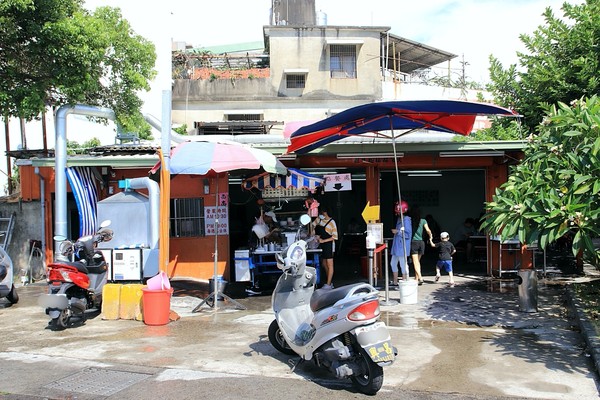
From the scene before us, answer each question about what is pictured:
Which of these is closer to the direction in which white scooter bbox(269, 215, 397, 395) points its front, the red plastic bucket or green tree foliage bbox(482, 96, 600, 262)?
the red plastic bucket

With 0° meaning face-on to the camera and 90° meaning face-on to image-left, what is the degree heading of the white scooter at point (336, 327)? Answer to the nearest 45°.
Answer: approximately 135°

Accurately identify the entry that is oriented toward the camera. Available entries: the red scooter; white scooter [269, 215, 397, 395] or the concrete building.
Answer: the concrete building

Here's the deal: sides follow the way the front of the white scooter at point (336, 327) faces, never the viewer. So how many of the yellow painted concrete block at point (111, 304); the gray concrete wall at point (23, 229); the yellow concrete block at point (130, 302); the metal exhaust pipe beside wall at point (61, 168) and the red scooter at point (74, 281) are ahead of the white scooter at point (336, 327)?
5

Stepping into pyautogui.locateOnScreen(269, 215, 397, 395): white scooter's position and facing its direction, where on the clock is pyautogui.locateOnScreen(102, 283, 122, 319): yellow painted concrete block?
The yellow painted concrete block is roughly at 12 o'clock from the white scooter.

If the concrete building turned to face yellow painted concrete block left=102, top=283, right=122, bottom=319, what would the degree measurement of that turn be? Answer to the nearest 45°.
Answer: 0° — it already faces it

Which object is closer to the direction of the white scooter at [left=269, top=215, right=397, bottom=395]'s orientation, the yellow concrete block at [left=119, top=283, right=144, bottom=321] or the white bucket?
the yellow concrete block

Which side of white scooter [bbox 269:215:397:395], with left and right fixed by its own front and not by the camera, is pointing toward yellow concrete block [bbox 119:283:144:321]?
front

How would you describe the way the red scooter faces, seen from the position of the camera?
facing away from the viewer and to the right of the viewer

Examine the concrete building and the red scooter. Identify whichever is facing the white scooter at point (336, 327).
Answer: the concrete building

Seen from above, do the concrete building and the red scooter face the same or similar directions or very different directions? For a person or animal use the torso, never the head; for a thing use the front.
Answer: very different directions

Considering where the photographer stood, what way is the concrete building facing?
facing the viewer

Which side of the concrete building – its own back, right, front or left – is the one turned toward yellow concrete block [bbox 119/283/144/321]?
front

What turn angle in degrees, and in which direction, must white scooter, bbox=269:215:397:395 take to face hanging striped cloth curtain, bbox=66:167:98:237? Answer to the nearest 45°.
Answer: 0° — it already faces it

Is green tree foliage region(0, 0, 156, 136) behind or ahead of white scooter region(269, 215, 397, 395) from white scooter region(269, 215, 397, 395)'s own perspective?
ahead

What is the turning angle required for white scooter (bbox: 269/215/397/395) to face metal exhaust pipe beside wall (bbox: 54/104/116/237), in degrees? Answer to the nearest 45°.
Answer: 0° — it already faces it
